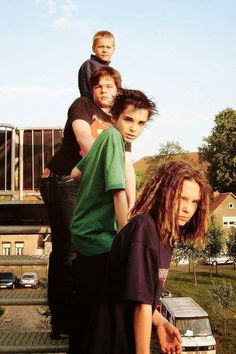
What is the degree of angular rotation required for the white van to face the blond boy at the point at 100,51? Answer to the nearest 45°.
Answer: approximately 45° to its right

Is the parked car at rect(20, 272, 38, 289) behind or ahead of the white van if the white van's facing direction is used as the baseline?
behind

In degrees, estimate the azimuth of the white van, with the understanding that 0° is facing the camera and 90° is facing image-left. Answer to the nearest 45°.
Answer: approximately 315°

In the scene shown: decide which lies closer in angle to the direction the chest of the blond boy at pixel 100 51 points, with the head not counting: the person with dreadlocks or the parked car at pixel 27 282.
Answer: the person with dreadlocks

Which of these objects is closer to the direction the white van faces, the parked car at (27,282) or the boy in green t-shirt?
the boy in green t-shirt

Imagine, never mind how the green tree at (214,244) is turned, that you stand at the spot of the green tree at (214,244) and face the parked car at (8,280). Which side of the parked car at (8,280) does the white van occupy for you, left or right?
left

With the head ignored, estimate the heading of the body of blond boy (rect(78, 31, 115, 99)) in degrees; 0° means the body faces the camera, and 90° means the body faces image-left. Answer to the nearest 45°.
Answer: approximately 315°
